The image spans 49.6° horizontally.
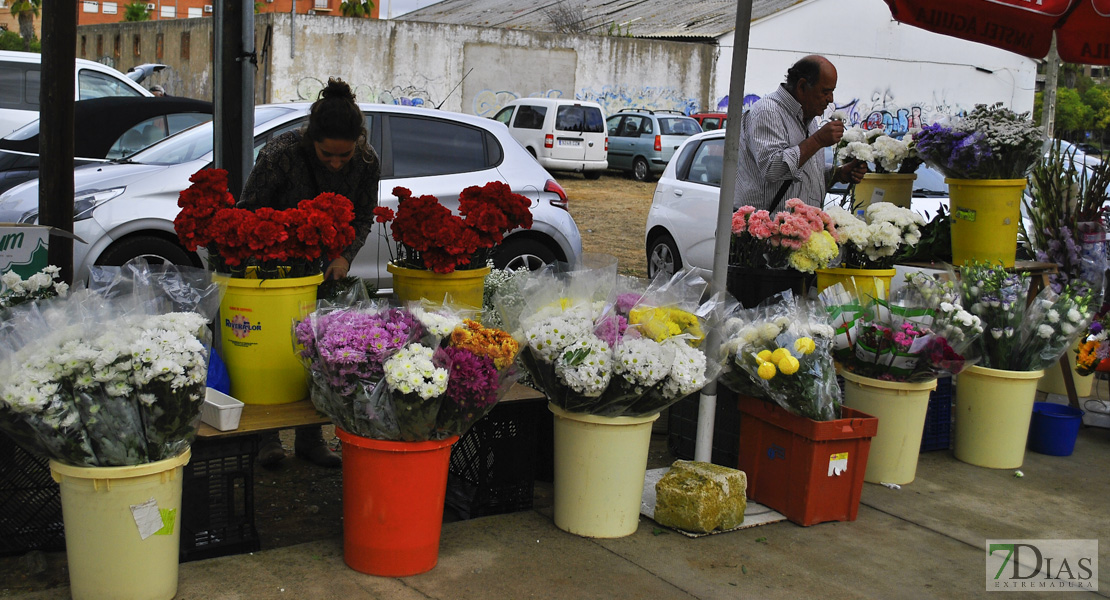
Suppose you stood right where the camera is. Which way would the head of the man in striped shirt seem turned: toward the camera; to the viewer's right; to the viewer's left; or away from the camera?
to the viewer's right

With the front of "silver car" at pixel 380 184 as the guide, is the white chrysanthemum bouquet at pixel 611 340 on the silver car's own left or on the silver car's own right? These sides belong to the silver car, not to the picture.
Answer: on the silver car's own left

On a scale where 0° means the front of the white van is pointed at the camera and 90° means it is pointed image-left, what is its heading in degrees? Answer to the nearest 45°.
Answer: approximately 135°

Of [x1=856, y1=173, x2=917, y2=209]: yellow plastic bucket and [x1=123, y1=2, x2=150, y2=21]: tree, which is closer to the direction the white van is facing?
the tree

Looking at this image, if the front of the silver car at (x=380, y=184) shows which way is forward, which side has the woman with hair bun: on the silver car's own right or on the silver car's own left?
on the silver car's own left

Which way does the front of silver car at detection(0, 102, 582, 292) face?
to the viewer's left

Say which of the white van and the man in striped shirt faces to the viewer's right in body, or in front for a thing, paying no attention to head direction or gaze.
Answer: the man in striped shirt

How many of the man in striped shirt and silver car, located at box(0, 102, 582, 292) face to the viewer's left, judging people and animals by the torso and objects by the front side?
1

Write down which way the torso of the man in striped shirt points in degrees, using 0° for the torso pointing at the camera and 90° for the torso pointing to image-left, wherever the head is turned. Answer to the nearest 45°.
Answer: approximately 270°

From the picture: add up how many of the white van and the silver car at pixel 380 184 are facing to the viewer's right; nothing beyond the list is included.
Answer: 0

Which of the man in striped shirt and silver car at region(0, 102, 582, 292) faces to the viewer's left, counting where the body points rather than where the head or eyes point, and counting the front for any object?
the silver car

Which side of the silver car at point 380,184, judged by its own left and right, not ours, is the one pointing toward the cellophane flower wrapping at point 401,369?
left

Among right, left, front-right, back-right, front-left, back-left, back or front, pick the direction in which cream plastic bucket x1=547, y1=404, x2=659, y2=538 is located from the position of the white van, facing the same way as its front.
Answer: back-left

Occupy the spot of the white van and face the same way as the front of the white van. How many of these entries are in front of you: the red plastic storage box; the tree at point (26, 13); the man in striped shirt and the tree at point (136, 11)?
2
